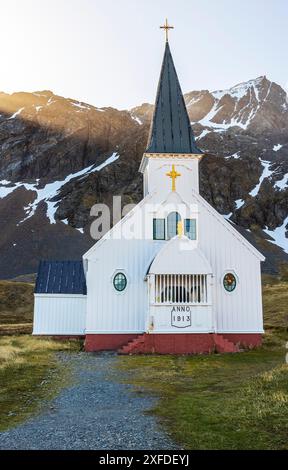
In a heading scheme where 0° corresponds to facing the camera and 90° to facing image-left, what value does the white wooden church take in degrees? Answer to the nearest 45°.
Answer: approximately 0°
